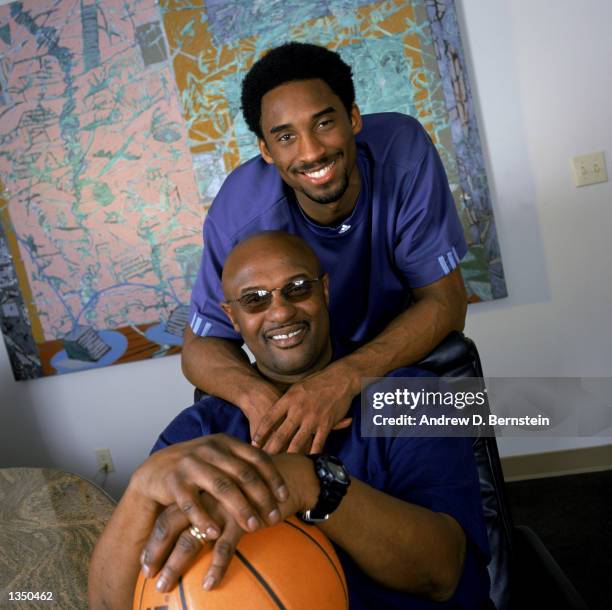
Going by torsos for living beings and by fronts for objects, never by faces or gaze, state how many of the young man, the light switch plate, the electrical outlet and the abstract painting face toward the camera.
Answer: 4

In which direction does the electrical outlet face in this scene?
toward the camera

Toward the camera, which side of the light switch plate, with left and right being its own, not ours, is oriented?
front

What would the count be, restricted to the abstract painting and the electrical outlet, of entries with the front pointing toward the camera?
2

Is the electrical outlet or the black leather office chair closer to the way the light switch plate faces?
the black leather office chair

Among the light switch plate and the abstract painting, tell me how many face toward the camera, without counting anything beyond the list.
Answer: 2

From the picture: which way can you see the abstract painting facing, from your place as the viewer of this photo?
facing the viewer

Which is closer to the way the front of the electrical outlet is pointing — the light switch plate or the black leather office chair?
the black leather office chair

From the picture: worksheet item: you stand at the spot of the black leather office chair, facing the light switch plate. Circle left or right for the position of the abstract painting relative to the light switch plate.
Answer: left

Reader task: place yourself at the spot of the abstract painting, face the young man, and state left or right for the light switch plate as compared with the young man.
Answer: left

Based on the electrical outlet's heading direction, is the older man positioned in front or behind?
in front

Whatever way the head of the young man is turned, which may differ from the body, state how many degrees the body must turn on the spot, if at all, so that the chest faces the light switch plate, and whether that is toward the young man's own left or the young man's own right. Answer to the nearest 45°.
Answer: approximately 135° to the young man's own left
